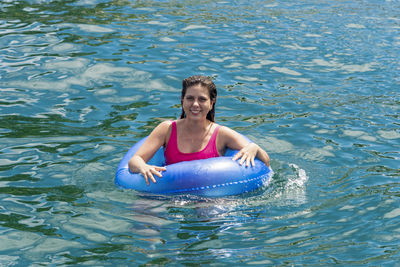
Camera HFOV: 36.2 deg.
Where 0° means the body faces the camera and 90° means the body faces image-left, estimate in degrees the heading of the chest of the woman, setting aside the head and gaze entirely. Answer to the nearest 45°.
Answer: approximately 0°
